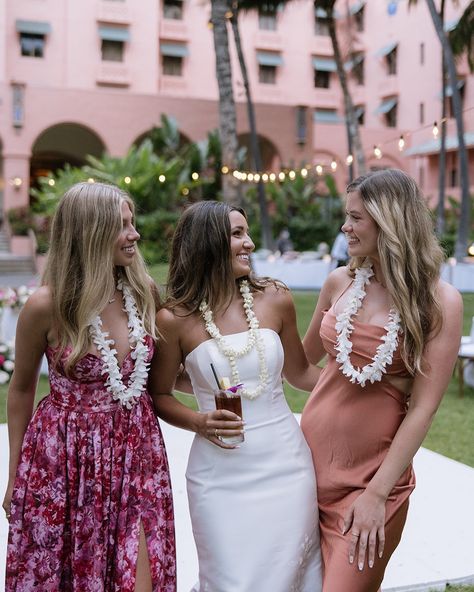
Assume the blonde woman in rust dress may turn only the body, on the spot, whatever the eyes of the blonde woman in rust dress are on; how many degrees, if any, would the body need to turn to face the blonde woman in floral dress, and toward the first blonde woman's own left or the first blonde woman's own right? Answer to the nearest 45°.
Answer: approximately 45° to the first blonde woman's own right

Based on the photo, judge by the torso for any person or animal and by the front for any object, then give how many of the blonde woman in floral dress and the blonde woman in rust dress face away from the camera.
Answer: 0

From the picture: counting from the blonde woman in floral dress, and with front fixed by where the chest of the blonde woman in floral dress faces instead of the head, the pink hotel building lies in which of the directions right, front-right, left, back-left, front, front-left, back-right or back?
back-left

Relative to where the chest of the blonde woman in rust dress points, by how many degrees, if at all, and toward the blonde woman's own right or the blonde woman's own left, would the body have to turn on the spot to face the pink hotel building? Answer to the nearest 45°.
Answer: approximately 135° to the blonde woman's own right

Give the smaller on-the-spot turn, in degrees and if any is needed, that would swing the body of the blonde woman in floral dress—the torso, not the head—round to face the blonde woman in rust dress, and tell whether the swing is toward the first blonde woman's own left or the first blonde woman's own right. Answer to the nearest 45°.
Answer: approximately 45° to the first blonde woman's own left

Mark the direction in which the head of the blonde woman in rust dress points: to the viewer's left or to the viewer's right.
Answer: to the viewer's left

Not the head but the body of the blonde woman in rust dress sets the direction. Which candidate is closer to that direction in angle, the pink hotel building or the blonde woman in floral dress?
the blonde woman in floral dress

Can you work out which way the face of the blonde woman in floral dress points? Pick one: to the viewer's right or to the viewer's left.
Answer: to the viewer's right

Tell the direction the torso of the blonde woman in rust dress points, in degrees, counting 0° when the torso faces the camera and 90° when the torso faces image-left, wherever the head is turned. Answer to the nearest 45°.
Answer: approximately 45°

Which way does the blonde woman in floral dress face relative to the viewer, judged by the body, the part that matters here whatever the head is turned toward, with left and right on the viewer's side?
facing the viewer and to the right of the viewer
